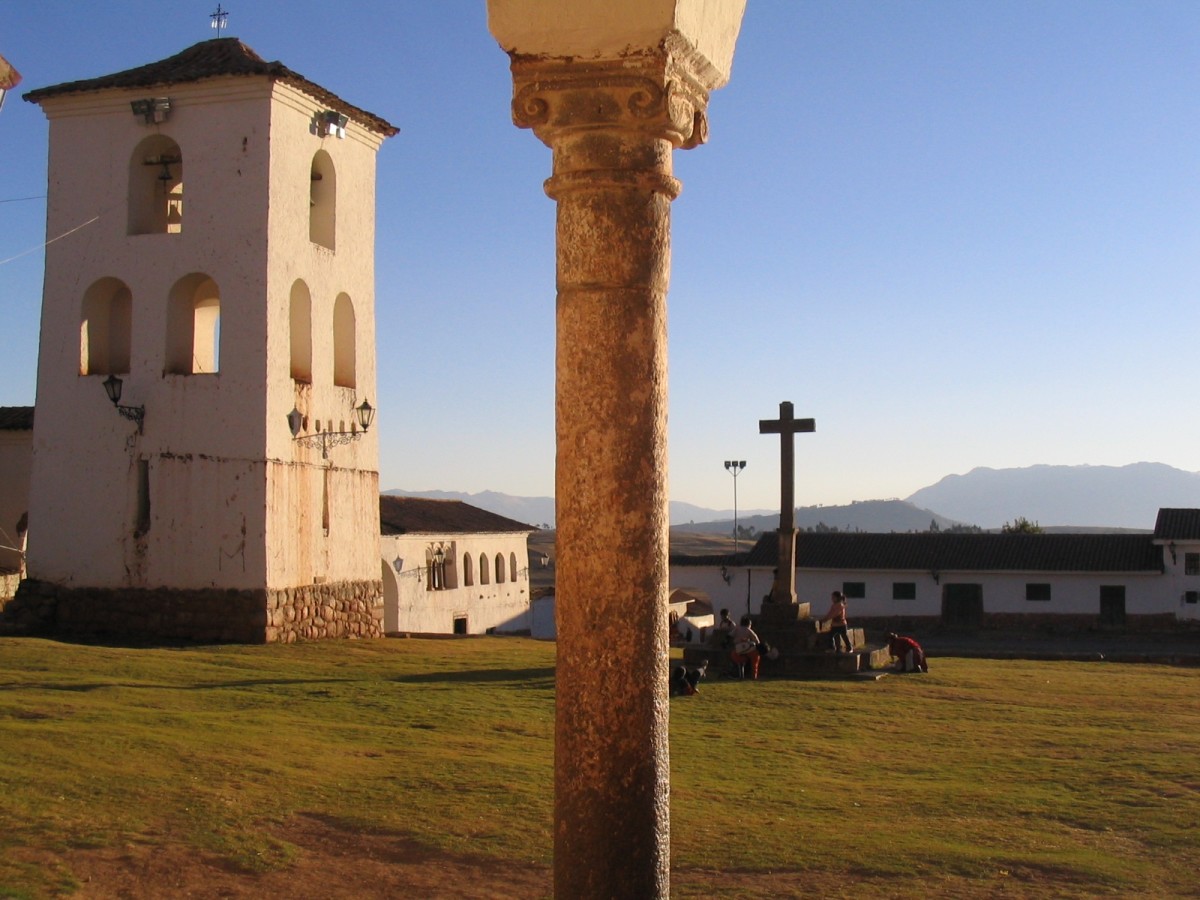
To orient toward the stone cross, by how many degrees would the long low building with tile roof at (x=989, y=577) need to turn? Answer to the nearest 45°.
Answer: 0° — it already faces it

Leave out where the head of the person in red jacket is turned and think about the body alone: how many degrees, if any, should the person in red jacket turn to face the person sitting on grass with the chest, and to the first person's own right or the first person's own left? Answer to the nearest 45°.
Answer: approximately 45° to the first person's own left

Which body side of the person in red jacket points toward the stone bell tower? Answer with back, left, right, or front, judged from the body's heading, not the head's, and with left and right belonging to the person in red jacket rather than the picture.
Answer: front

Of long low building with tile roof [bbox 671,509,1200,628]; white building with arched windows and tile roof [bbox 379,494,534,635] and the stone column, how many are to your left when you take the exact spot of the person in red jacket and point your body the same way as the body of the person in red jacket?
1

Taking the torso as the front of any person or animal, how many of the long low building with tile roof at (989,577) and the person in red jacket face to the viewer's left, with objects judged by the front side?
1

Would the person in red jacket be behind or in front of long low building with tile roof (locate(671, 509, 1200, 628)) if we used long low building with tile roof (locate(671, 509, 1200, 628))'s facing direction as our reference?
in front

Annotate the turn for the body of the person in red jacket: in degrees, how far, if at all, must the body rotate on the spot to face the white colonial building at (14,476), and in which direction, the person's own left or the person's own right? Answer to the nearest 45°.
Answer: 0° — they already face it

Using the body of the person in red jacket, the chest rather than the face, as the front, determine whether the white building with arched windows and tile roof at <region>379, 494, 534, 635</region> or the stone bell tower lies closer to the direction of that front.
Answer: the stone bell tower

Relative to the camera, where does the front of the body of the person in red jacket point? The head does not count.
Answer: to the viewer's left

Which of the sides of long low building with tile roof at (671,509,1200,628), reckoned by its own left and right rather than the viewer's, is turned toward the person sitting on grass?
front

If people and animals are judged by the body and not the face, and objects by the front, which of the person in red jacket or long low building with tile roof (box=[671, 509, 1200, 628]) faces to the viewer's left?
the person in red jacket

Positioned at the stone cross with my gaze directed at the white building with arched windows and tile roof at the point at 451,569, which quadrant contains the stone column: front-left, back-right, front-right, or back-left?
back-left

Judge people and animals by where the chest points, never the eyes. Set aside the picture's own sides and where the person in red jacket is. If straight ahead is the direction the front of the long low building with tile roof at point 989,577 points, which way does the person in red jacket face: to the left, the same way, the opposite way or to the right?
to the right

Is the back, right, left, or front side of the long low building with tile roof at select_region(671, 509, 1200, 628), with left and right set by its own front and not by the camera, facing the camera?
front
